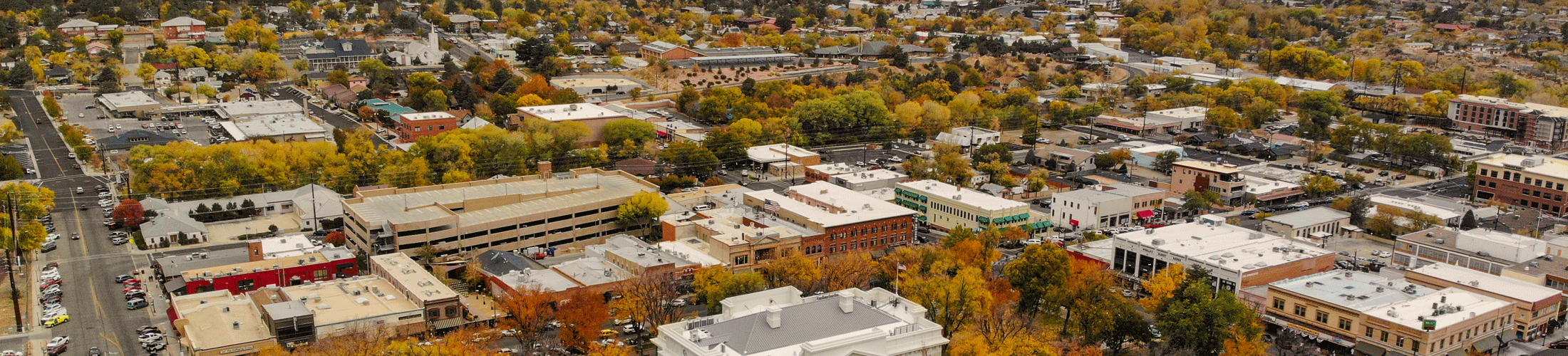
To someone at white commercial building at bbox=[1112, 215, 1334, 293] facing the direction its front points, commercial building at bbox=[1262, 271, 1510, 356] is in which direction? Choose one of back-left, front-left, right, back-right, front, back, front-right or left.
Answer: left

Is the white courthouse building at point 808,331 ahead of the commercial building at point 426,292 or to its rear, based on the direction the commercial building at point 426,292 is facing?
ahead

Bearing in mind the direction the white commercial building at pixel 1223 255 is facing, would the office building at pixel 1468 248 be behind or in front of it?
behind

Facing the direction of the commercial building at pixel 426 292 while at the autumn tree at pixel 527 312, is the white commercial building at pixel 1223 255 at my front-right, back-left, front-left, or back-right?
back-right

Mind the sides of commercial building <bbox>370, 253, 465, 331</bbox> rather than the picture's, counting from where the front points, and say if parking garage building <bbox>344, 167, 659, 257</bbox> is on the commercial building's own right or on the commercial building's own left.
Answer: on the commercial building's own left

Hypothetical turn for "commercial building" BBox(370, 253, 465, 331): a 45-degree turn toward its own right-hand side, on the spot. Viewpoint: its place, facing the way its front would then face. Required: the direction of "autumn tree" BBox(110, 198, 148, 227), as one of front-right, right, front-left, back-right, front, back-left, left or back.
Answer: back-right

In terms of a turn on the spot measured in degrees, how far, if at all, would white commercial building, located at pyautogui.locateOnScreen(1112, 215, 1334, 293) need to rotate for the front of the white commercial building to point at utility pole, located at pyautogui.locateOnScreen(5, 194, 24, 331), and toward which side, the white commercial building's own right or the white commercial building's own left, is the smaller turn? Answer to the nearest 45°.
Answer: approximately 45° to the white commercial building's own right

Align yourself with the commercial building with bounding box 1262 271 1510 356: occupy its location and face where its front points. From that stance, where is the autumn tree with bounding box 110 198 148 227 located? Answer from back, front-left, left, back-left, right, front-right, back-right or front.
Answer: front-right

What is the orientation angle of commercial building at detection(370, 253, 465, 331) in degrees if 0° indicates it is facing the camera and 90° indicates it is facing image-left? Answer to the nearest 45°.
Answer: approximately 315°

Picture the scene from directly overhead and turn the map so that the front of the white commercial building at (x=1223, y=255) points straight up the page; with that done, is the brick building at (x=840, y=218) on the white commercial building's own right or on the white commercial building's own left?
on the white commercial building's own right

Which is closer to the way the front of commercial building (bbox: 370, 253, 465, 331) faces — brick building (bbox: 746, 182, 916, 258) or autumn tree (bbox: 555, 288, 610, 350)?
the autumn tree

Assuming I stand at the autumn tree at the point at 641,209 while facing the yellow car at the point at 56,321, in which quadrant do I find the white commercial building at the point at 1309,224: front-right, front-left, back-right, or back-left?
back-left
